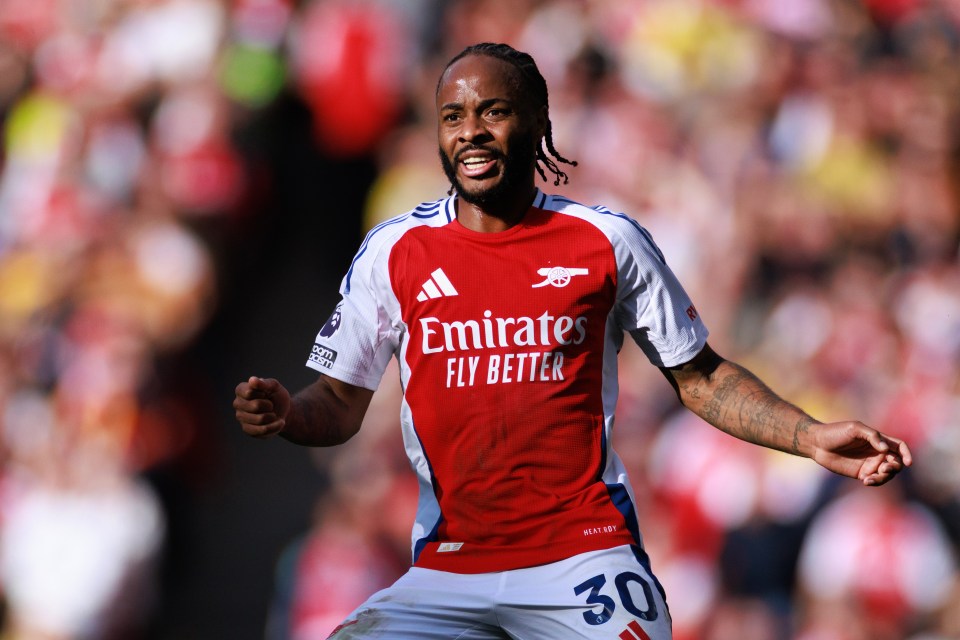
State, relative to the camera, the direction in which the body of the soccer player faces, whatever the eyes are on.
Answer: toward the camera

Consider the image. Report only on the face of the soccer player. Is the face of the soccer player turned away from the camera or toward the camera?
toward the camera
